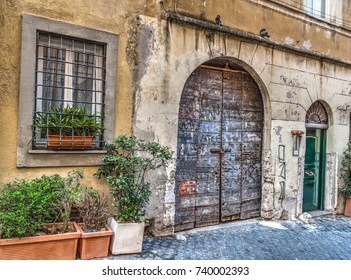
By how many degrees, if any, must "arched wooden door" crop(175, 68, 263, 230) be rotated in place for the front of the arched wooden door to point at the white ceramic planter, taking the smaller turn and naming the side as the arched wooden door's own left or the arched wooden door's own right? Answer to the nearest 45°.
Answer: approximately 90° to the arched wooden door's own right

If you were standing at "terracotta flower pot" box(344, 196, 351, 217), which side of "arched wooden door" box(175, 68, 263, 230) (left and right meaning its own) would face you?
left

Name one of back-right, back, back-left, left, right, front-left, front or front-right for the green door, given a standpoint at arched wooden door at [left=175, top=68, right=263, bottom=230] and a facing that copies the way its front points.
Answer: left

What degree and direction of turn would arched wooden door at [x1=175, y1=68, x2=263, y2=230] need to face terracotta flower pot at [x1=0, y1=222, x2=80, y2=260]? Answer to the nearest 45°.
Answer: approximately 90° to its right

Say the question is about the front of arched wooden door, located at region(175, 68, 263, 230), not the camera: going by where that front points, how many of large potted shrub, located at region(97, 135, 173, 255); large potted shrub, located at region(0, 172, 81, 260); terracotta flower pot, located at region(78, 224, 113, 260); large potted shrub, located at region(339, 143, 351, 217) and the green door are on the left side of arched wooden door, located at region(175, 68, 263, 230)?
2

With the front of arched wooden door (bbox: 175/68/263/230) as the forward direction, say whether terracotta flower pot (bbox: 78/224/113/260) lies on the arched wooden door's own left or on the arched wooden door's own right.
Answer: on the arched wooden door's own right

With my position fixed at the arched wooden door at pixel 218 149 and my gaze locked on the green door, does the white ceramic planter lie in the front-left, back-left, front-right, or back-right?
back-right

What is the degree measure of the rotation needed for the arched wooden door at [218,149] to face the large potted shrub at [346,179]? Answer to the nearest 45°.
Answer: approximately 90° to its left

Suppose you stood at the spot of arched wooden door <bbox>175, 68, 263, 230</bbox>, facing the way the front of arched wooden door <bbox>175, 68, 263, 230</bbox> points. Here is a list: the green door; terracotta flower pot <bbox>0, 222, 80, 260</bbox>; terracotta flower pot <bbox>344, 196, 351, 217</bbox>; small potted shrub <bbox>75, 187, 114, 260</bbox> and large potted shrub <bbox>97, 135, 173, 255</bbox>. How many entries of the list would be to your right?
3

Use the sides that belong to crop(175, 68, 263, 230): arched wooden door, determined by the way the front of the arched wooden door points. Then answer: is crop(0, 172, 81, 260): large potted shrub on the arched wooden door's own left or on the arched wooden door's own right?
on the arched wooden door's own right

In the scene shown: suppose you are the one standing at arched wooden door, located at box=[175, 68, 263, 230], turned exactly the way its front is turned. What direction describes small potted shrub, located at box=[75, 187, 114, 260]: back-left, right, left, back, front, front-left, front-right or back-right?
right

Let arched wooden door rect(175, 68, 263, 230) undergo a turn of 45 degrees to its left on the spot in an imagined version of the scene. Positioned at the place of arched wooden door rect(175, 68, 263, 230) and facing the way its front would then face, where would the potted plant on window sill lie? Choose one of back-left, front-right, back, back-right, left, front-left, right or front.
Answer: back-right

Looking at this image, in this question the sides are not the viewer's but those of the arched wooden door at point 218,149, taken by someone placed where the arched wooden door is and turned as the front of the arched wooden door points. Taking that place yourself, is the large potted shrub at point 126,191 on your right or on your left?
on your right

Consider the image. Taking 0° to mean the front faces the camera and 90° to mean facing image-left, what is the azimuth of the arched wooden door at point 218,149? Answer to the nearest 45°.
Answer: approximately 315°
